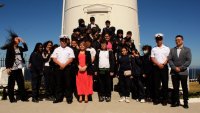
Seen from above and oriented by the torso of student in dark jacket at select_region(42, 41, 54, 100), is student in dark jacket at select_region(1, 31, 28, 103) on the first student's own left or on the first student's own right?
on the first student's own right

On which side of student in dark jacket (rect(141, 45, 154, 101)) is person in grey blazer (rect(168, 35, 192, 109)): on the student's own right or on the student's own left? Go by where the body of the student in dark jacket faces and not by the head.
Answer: on the student's own left

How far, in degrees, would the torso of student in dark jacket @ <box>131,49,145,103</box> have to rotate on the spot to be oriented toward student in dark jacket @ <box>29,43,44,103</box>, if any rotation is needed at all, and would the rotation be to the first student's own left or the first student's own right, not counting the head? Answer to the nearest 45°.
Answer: approximately 45° to the first student's own right

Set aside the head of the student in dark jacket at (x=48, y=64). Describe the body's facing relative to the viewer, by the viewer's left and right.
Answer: facing the viewer and to the right of the viewer

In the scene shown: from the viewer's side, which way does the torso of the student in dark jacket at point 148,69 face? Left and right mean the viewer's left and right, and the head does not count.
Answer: facing the viewer and to the left of the viewer

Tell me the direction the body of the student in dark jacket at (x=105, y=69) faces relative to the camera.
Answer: toward the camera

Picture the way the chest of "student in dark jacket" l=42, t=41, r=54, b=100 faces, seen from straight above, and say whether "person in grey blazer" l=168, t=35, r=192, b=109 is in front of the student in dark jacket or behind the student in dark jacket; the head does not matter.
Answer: in front

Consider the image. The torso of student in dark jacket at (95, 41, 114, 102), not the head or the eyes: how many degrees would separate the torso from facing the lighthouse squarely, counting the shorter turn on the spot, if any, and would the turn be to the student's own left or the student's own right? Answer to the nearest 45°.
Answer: approximately 180°
